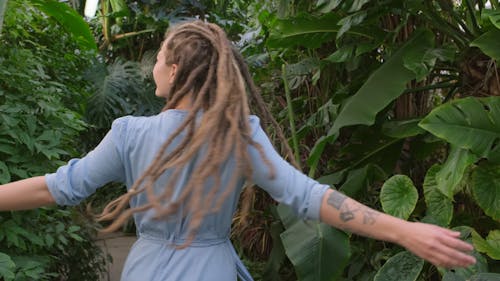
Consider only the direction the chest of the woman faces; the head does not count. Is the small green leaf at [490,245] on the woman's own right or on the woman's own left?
on the woman's own right

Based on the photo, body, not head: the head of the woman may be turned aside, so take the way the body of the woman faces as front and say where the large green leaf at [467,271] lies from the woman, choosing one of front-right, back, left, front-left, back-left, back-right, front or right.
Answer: front-right

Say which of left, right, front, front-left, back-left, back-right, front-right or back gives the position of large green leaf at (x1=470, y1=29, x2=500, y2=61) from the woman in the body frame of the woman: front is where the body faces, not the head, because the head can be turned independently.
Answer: front-right

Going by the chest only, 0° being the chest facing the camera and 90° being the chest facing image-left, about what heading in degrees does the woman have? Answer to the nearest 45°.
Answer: approximately 180°

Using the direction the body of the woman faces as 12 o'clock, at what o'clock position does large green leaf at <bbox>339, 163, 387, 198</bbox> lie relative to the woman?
The large green leaf is roughly at 1 o'clock from the woman.

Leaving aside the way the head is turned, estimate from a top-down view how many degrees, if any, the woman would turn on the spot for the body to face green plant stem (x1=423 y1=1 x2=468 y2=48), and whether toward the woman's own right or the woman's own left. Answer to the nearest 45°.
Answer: approximately 45° to the woman's own right

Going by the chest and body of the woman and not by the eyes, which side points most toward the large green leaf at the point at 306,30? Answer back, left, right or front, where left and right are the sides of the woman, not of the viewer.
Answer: front

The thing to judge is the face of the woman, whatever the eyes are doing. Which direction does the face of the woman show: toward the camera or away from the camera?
away from the camera

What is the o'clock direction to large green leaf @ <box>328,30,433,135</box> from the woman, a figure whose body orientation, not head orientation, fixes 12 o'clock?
The large green leaf is roughly at 1 o'clock from the woman.
